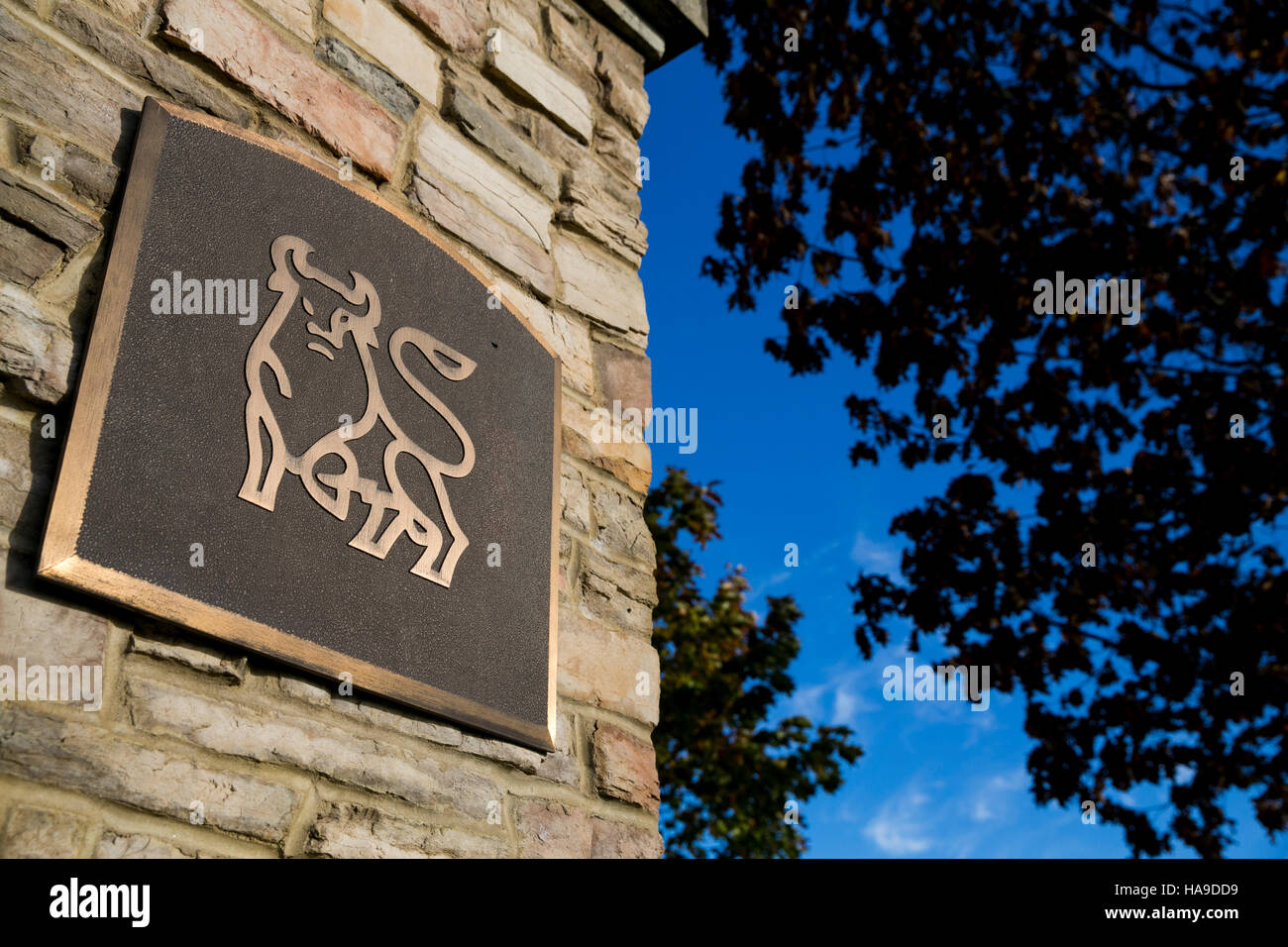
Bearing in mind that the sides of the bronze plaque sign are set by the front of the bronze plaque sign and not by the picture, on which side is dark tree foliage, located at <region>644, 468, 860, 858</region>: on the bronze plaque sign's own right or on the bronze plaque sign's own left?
on the bronze plaque sign's own left
